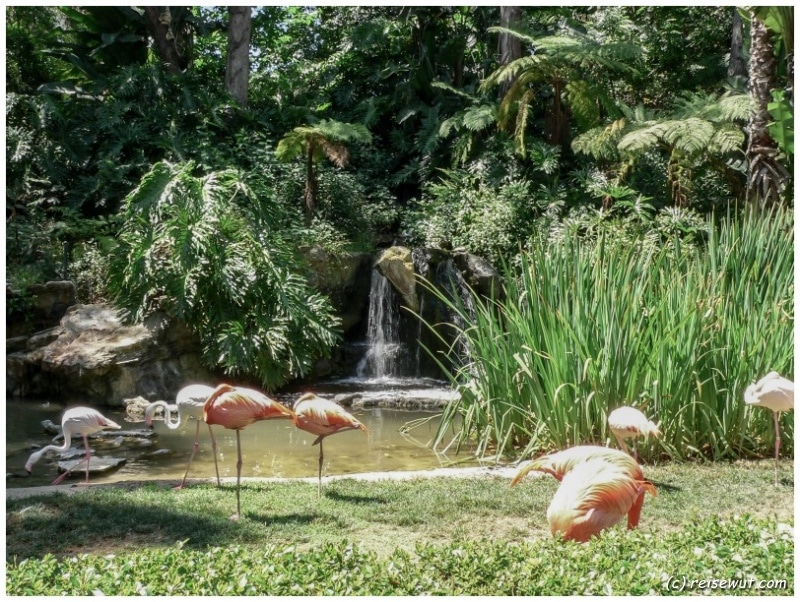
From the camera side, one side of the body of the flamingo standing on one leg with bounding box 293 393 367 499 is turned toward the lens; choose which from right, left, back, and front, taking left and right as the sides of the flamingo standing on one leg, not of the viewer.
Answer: left

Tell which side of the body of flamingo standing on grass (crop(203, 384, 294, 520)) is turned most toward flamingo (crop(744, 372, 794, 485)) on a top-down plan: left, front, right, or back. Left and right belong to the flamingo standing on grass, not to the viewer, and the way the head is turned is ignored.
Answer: back

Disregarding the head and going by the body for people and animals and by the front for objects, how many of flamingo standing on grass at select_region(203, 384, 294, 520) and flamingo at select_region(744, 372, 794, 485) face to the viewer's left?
2

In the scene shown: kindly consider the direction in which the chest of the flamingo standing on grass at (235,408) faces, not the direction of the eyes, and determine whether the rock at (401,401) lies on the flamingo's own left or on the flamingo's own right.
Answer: on the flamingo's own right

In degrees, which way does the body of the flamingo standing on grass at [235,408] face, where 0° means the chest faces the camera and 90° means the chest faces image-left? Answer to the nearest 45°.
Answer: approximately 90°

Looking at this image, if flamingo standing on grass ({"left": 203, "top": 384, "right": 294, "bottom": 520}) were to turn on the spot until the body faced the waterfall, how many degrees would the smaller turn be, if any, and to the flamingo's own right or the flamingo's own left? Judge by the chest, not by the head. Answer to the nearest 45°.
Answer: approximately 90° to the flamingo's own right

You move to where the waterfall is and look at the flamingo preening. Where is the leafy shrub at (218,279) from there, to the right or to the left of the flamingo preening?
right

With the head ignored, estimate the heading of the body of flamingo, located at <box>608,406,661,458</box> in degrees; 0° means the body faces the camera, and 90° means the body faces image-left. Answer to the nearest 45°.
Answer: approximately 90°

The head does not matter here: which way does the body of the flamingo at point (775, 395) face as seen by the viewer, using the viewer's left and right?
facing to the left of the viewer
